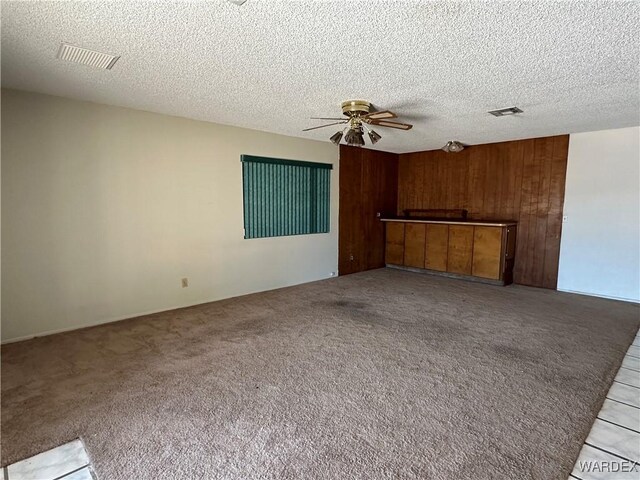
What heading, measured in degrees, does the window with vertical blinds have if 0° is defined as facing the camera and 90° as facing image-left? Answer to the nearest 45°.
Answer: approximately 315°

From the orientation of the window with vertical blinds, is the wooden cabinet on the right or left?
on its left

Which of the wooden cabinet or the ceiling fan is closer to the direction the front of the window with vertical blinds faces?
the ceiling fan

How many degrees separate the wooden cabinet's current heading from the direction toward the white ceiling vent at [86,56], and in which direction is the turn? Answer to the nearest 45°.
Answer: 0° — it already faces it

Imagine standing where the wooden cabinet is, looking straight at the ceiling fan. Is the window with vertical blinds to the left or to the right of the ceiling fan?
right

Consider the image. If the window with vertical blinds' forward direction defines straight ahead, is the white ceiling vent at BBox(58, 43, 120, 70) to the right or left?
on its right

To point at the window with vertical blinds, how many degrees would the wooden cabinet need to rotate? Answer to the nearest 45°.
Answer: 0° — it already faces it

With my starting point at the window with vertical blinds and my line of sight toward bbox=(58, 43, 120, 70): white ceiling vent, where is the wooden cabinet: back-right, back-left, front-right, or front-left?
back-left
